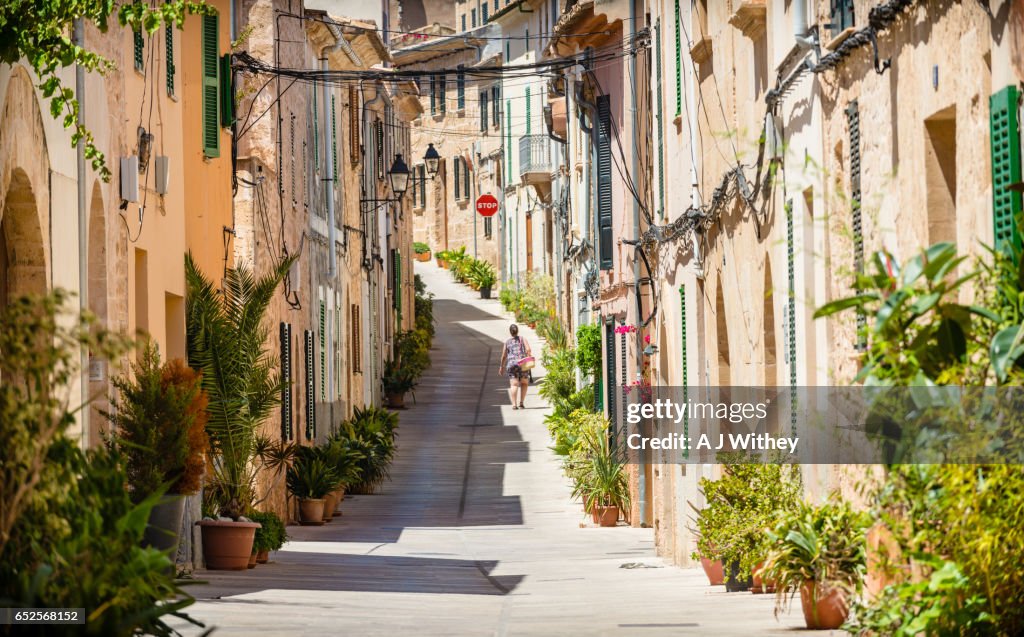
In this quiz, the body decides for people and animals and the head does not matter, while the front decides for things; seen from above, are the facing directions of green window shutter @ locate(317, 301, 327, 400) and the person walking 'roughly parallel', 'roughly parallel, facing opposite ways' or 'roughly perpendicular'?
roughly perpendicular

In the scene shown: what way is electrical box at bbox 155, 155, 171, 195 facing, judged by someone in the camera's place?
facing to the right of the viewer

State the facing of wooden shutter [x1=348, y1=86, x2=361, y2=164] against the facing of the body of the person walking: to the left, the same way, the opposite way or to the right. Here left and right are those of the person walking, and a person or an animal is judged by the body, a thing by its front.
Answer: to the right

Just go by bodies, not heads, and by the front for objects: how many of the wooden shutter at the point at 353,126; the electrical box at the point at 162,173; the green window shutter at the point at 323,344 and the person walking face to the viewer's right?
3

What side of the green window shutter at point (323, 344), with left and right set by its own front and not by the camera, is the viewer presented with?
right

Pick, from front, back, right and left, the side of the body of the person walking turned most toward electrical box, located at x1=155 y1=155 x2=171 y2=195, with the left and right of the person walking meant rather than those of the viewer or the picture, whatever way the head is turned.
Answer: back

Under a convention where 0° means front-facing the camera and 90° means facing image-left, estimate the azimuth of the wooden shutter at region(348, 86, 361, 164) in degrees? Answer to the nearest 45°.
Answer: approximately 270°

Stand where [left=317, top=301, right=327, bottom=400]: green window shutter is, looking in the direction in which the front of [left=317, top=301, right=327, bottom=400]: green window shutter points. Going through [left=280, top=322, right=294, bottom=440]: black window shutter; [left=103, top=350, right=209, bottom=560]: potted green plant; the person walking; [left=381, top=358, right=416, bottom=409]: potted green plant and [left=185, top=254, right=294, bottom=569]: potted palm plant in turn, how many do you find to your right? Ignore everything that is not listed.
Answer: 3

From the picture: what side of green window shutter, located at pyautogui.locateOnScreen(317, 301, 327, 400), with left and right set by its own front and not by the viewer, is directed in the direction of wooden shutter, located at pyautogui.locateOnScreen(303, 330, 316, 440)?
right

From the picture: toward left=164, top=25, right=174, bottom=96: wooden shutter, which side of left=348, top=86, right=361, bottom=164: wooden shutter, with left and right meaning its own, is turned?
right

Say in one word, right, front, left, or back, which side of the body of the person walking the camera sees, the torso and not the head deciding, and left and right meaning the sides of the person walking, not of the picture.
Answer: back
